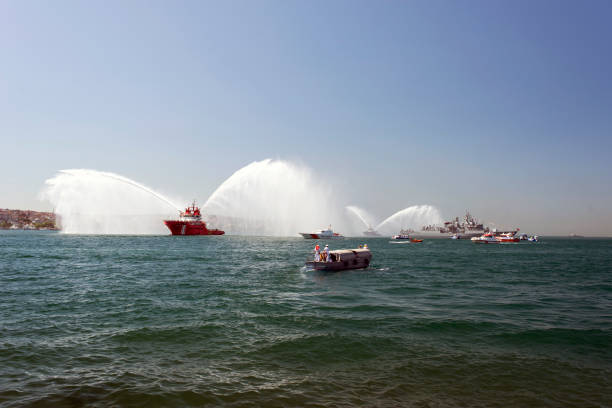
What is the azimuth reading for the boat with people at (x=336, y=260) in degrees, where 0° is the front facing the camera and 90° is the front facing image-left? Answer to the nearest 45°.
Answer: approximately 90°
